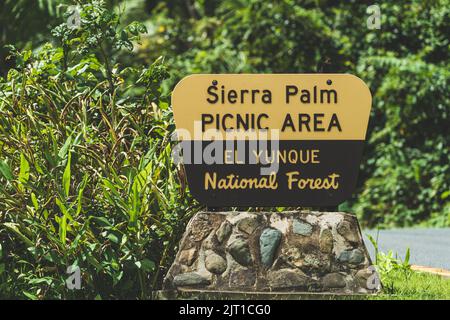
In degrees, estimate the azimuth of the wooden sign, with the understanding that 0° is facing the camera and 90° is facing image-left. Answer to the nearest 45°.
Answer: approximately 0°

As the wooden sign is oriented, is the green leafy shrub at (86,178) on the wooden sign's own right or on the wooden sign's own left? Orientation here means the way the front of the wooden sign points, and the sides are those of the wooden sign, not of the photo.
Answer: on the wooden sign's own right
